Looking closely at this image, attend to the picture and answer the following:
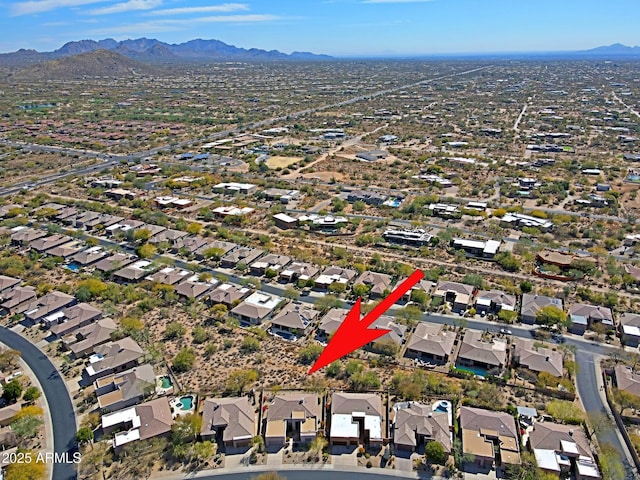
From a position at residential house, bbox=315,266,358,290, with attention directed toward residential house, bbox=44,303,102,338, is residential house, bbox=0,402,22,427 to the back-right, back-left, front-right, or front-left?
front-left

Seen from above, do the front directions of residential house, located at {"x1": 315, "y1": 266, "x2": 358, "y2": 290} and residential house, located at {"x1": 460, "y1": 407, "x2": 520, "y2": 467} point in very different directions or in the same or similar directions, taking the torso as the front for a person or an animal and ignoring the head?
same or similar directions

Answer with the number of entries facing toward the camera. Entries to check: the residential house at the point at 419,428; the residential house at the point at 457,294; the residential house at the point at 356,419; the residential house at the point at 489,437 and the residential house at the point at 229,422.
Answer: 5

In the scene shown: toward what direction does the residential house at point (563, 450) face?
toward the camera

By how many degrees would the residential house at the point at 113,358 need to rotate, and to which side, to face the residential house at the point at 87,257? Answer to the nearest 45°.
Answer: approximately 135° to its right

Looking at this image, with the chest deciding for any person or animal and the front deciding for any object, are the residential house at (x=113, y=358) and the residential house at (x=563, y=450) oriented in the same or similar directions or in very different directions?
same or similar directions

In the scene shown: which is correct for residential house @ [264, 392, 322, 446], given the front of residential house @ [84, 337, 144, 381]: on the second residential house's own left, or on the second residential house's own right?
on the second residential house's own left

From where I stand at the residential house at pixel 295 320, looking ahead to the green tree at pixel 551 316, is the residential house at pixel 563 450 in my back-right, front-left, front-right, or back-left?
front-right

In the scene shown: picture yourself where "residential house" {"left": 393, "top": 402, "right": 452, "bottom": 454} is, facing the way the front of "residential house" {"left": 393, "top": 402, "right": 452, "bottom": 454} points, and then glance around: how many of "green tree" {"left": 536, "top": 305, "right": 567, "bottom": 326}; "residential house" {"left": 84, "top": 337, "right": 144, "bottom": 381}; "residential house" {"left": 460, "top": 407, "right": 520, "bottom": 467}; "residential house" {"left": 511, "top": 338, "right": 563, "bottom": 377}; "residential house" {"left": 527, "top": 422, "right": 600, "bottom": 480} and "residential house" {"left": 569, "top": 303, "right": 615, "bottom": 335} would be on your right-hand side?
1

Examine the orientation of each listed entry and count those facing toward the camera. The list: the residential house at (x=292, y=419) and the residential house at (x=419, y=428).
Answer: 2

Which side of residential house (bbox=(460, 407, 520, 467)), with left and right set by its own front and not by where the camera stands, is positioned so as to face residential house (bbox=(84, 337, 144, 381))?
right

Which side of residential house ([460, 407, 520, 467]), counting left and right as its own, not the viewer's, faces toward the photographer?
front

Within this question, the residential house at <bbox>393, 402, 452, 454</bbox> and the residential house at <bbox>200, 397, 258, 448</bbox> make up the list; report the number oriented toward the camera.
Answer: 2

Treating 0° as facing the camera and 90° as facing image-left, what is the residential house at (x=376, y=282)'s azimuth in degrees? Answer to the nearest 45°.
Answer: approximately 45°

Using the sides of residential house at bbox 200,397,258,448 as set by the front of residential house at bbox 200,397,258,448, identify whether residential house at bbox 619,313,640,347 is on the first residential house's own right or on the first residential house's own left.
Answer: on the first residential house's own left

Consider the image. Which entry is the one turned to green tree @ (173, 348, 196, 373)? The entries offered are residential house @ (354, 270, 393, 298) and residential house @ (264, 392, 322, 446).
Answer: residential house @ (354, 270, 393, 298)
